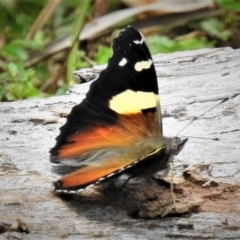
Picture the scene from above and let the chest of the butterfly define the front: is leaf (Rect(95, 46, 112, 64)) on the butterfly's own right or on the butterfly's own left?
on the butterfly's own left

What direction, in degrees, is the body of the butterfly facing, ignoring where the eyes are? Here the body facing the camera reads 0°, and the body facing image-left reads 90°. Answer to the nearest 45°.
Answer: approximately 270°
